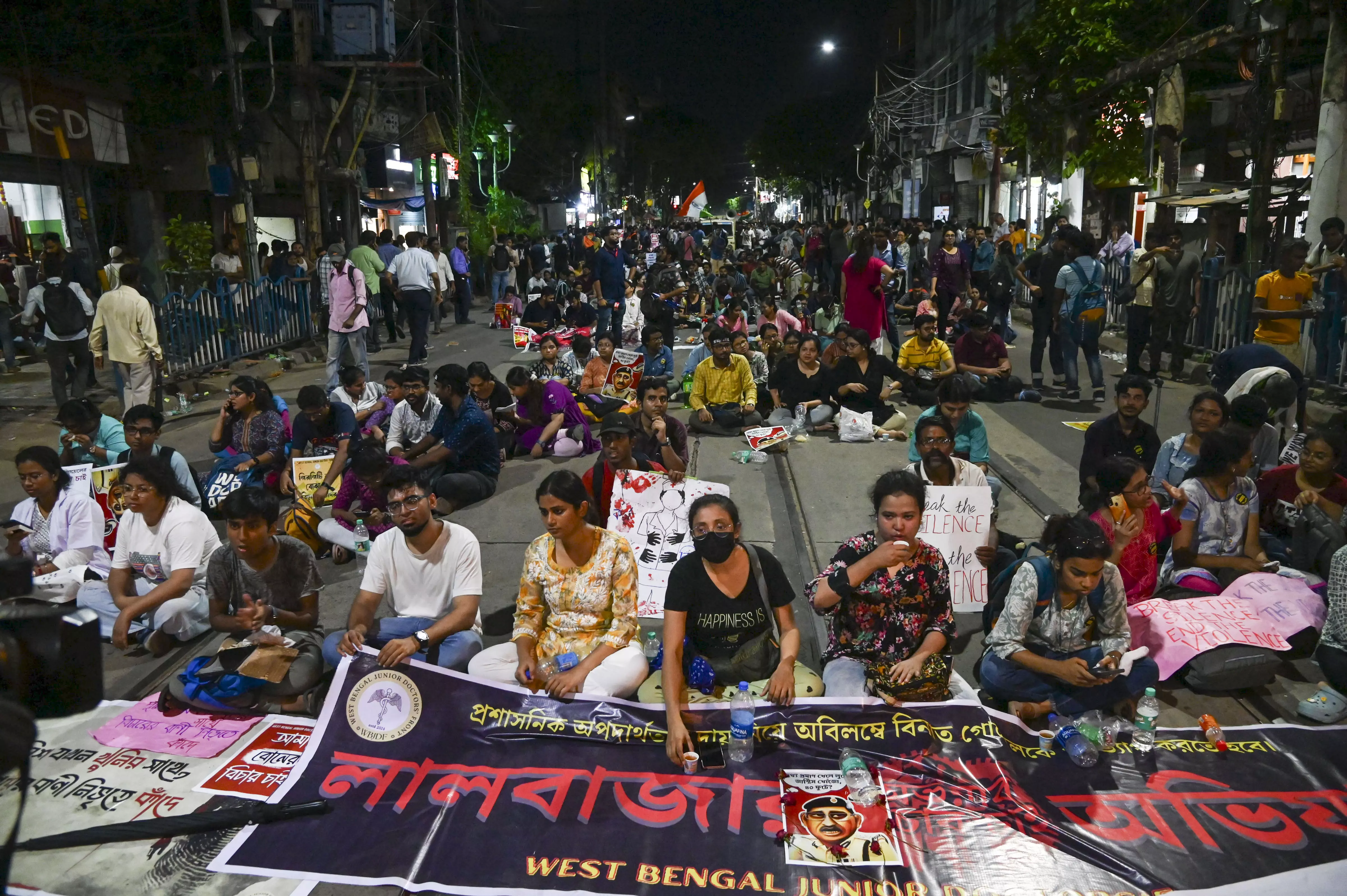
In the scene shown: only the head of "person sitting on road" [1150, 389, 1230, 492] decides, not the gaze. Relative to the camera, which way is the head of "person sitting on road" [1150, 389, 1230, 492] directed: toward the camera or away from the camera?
toward the camera

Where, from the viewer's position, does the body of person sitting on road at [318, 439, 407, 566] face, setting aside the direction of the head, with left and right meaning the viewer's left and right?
facing the viewer

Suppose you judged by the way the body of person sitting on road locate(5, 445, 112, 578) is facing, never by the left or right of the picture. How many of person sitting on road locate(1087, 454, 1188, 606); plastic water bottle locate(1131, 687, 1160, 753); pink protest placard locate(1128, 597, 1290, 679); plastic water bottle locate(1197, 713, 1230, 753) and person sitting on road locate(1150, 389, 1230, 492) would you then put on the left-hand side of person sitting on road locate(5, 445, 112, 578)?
5

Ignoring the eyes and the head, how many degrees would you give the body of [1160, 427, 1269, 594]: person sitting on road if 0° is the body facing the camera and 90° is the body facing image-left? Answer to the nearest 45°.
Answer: approximately 315°

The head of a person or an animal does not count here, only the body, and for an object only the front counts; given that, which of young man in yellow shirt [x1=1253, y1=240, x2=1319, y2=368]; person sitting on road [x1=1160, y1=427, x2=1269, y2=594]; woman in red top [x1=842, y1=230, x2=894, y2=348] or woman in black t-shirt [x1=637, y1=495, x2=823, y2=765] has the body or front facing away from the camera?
the woman in red top

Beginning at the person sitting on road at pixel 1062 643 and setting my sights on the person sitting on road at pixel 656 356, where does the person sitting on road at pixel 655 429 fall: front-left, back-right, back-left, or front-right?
front-left

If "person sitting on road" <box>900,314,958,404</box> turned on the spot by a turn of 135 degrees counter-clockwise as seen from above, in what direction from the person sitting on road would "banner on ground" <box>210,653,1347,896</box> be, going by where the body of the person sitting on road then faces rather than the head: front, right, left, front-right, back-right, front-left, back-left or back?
back-right

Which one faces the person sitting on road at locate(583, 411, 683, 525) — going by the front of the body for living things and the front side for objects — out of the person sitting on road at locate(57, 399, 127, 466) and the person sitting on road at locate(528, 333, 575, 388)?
the person sitting on road at locate(528, 333, 575, 388)

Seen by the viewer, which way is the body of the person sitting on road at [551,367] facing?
toward the camera

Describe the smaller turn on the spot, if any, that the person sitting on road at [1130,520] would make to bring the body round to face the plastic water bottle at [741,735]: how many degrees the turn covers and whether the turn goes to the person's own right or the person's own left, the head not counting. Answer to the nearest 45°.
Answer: approximately 90° to the person's own right

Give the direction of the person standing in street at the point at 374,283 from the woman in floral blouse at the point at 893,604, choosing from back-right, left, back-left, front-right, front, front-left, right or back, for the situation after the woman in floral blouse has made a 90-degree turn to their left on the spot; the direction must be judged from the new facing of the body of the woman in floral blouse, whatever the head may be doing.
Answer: back-left

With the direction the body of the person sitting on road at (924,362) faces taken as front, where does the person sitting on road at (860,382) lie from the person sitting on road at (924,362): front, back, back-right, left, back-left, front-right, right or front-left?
front-right

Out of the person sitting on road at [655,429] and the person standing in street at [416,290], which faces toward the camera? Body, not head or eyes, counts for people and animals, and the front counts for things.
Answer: the person sitting on road

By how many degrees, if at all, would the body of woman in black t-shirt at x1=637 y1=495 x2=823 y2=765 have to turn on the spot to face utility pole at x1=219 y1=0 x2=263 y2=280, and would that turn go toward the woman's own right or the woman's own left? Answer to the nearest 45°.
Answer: approximately 135° to the woman's own right

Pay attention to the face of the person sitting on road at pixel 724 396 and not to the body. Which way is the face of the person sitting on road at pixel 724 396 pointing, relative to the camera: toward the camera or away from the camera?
toward the camera

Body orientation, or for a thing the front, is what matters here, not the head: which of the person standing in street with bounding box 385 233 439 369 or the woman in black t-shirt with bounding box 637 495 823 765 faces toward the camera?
the woman in black t-shirt

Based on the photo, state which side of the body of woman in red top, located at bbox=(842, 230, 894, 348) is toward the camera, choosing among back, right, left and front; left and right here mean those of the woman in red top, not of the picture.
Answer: back

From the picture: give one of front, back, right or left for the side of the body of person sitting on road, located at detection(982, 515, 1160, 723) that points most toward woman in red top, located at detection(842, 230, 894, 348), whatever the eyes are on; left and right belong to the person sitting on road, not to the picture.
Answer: back

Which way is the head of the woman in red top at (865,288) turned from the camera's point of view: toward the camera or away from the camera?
away from the camera
